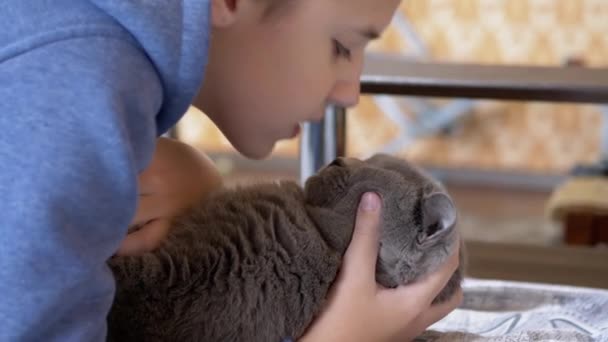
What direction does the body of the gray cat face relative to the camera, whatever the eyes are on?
to the viewer's right

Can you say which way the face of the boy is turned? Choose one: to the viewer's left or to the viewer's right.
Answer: to the viewer's right

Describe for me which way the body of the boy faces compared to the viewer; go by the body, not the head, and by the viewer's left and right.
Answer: facing to the right of the viewer
